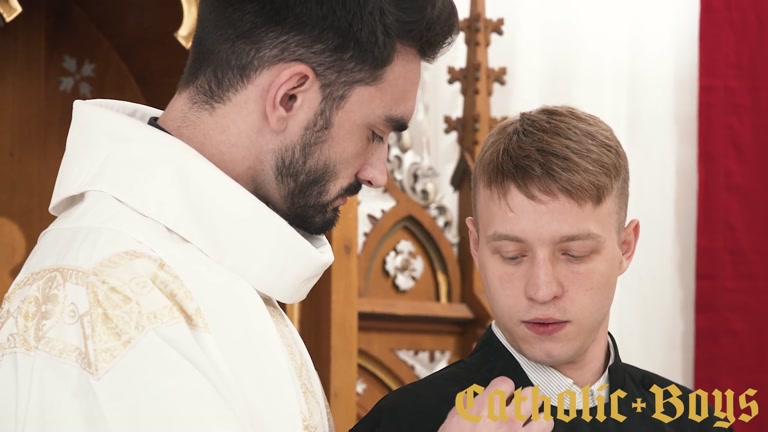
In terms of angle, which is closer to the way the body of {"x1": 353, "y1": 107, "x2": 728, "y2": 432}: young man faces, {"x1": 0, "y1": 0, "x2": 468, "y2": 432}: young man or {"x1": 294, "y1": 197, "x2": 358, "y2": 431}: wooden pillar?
the young man

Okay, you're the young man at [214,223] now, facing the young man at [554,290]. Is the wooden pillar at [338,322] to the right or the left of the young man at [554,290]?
left

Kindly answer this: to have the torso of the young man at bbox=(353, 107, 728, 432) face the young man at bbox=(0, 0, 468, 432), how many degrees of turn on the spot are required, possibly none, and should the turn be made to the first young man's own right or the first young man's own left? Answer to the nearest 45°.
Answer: approximately 45° to the first young man's own right

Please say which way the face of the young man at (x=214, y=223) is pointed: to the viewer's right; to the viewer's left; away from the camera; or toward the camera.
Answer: to the viewer's right

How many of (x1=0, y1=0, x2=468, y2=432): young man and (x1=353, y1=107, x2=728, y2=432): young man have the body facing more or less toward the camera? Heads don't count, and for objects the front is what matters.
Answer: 1

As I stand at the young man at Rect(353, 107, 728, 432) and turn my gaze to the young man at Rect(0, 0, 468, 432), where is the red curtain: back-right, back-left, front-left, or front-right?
back-right

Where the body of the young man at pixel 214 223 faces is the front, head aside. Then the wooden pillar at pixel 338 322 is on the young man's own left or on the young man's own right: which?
on the young man's own left

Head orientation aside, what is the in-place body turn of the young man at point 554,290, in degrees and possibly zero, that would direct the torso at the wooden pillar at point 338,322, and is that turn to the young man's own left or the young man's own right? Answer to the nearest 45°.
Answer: approximately 135° to the young man's own right

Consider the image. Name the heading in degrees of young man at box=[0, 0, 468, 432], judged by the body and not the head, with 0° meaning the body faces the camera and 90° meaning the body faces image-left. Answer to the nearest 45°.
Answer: approximately 270°

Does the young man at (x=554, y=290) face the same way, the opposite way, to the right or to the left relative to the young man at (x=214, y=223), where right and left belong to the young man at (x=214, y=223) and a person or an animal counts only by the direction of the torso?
to the right

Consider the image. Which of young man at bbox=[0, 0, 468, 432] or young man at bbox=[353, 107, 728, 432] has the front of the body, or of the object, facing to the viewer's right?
young man at bbox=[0, 0, 468, 432]

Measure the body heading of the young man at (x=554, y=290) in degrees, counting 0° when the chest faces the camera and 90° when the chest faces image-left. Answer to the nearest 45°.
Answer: approximately 0°
